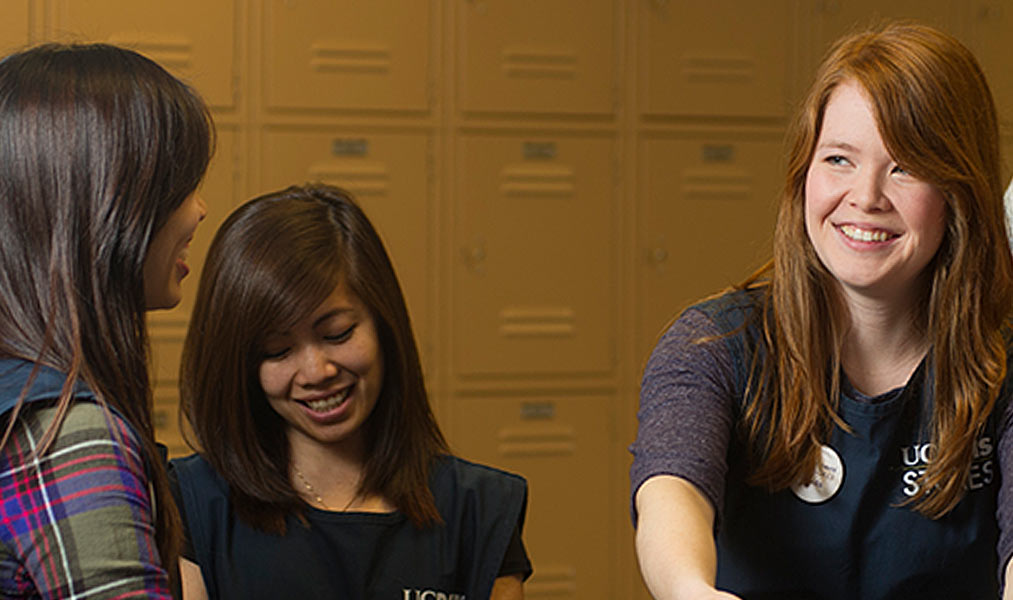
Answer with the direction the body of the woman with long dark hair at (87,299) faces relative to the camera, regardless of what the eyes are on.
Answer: to the viewer's right

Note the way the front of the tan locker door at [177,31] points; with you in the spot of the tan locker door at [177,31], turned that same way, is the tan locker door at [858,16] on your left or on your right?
on your left

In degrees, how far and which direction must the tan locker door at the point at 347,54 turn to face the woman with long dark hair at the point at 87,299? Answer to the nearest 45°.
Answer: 0° — it already faces them

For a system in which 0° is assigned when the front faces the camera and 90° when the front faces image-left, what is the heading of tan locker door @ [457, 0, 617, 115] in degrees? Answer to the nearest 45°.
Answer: approximately 0°

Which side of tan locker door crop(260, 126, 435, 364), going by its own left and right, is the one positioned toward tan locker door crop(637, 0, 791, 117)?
left

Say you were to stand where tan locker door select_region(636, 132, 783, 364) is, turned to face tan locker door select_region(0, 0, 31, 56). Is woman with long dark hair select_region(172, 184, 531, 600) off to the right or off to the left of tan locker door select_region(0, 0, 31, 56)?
left

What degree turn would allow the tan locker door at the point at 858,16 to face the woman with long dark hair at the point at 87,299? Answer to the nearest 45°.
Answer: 0° — it already faces them

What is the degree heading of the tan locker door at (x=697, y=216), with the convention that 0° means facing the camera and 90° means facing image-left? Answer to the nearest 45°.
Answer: approximately 0°
